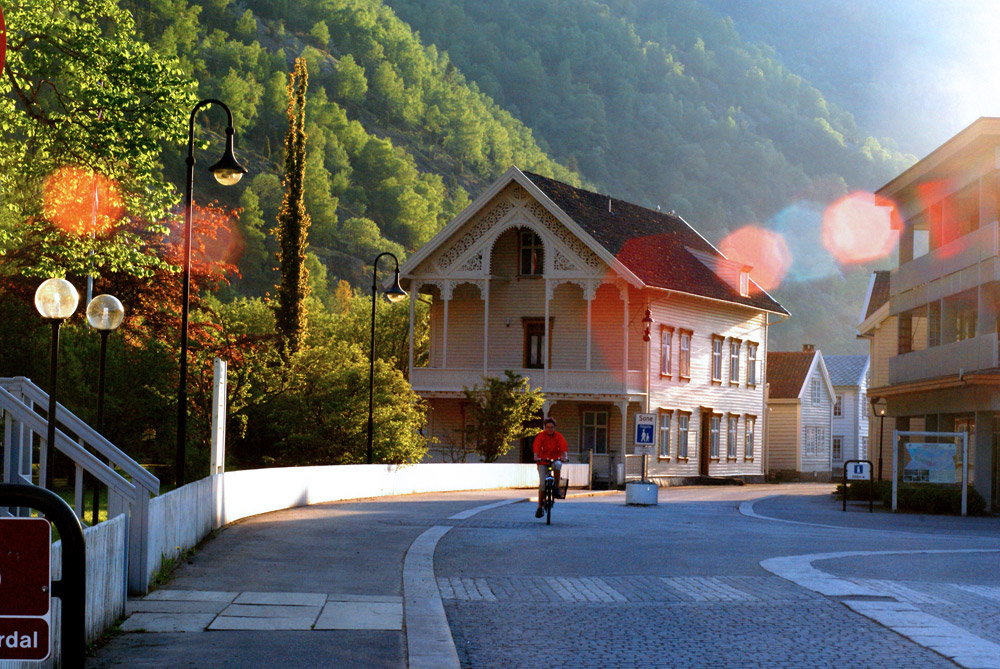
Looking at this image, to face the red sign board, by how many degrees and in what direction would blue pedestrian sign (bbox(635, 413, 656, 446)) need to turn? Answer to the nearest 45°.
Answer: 0° — it already faces it

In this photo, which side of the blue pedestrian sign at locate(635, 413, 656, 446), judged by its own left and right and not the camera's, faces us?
front

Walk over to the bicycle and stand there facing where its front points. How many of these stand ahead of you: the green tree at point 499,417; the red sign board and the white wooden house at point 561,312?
1

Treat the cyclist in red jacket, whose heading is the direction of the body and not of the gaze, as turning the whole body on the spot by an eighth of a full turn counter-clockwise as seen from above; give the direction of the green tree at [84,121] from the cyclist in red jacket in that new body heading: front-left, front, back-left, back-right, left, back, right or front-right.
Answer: back-right

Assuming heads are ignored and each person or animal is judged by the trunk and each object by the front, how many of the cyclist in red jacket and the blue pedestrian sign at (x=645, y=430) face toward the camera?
2

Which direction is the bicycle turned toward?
toward the camera

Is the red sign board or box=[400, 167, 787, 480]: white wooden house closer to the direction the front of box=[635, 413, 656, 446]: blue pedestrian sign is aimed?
the red sign board

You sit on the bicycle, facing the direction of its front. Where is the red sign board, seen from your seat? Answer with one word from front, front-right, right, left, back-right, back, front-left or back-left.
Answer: front

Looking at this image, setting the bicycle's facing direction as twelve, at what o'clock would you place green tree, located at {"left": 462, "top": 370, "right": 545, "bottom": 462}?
The green tree is roughly at 6 o'clock from the bicycle.

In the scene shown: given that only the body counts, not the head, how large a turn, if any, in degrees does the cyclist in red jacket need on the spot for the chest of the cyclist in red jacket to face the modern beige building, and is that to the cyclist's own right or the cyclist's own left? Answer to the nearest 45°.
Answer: approximately 135° to the cyclist's own left
